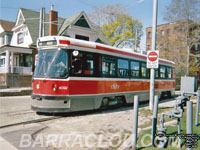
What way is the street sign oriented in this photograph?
toward the camera

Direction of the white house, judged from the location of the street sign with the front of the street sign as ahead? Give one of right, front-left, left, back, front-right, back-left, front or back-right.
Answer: back-right

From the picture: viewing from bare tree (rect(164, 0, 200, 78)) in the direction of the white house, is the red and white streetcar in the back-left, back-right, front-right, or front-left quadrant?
front-left

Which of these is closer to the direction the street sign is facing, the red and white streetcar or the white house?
the red and white streetcar

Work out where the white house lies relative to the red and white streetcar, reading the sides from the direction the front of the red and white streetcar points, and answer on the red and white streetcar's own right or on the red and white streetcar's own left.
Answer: on the red and white streetcar's own right

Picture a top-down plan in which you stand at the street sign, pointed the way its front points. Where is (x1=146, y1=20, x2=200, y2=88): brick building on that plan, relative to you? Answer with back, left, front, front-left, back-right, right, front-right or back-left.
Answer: back

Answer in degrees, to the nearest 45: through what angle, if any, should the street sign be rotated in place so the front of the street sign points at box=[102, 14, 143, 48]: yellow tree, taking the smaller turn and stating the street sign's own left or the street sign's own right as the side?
approximately 180°

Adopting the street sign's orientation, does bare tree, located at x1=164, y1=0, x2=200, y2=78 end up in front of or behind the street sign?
behind

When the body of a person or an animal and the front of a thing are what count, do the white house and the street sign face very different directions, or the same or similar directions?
same or similar directions

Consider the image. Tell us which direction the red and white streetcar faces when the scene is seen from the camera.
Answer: facing the viewer and to the left of the viewer

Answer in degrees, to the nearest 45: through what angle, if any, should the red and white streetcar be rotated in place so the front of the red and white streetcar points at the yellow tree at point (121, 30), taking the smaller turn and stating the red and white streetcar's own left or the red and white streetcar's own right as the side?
approximately 135° to the red and white streetcar's own right
